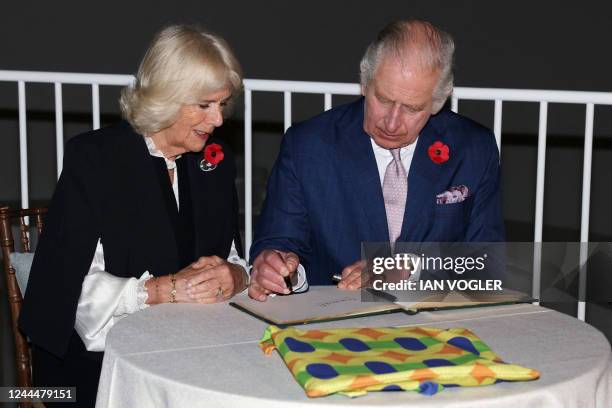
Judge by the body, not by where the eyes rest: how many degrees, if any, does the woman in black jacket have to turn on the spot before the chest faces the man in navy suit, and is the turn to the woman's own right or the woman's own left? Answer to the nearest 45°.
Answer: approximately 45° to the woman's own left

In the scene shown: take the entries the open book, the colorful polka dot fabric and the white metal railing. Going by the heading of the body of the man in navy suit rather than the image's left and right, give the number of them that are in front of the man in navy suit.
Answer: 2

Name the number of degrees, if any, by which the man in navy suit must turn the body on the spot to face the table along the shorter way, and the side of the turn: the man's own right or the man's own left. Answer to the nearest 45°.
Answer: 0° — they already face it

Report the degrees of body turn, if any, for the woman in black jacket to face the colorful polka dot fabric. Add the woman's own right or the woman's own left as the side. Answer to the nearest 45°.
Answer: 0° — they already face it

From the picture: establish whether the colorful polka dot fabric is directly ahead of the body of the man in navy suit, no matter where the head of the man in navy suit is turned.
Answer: yes

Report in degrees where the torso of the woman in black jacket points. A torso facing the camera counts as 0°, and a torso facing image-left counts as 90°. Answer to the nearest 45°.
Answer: approximately 315°

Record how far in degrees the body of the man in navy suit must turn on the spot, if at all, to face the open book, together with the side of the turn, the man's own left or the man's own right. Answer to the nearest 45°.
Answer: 0° — they already face it

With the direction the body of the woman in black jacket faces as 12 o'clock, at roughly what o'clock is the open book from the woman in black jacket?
The open book is roughly at 12 o'clock from the woman in black jacket.

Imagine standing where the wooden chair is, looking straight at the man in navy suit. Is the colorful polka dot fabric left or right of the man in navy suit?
right

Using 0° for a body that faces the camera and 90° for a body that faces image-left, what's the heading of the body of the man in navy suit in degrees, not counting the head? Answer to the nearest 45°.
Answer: approximately 0°
